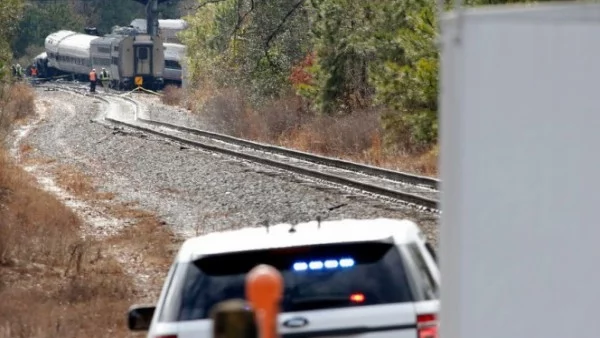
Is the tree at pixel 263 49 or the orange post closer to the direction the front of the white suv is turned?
the tree

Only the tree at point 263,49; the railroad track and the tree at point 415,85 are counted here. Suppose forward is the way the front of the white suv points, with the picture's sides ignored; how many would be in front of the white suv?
3

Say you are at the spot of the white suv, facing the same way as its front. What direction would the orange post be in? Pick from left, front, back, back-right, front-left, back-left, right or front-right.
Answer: back

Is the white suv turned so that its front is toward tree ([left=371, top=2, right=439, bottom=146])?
yes

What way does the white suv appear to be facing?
away from the camera

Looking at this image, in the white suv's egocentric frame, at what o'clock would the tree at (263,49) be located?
The tree is roughly at 12 o'clock from the white suv.

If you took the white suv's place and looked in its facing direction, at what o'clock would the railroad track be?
The railroad track is roughly at 12 o'clock from the white suv.
